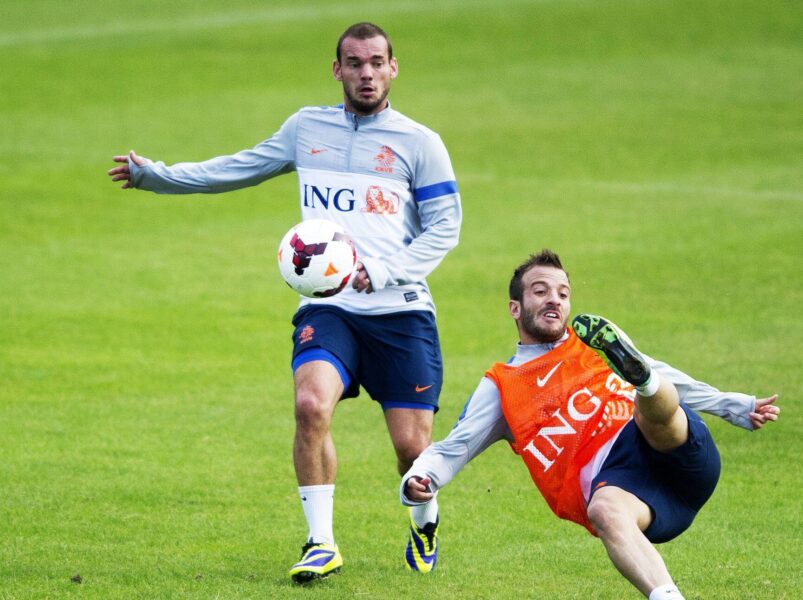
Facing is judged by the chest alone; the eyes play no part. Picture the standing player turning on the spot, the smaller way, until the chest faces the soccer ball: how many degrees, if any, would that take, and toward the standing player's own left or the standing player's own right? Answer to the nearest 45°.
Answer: approximately 45° to the standing player's own right

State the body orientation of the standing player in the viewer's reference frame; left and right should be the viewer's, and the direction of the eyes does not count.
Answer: facing the viewer

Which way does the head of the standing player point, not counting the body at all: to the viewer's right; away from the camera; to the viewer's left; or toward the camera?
toward the camera
